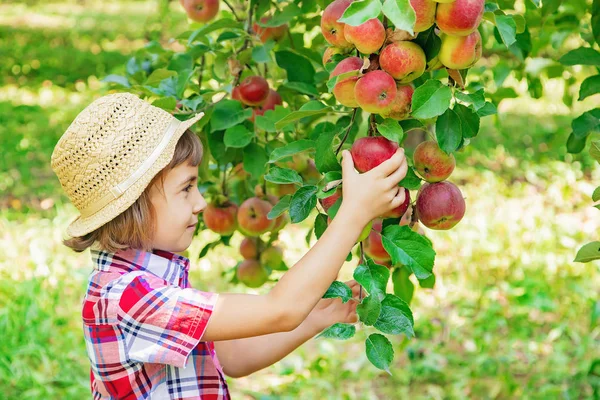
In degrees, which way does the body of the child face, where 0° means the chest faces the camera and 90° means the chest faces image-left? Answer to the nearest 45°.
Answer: approximately 270°

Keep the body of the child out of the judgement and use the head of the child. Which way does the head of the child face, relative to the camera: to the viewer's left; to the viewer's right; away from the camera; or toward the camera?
to the viewer's right

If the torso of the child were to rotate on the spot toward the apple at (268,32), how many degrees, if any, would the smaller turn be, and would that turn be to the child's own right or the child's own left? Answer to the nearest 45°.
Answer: approximately 45° to the child's own left
